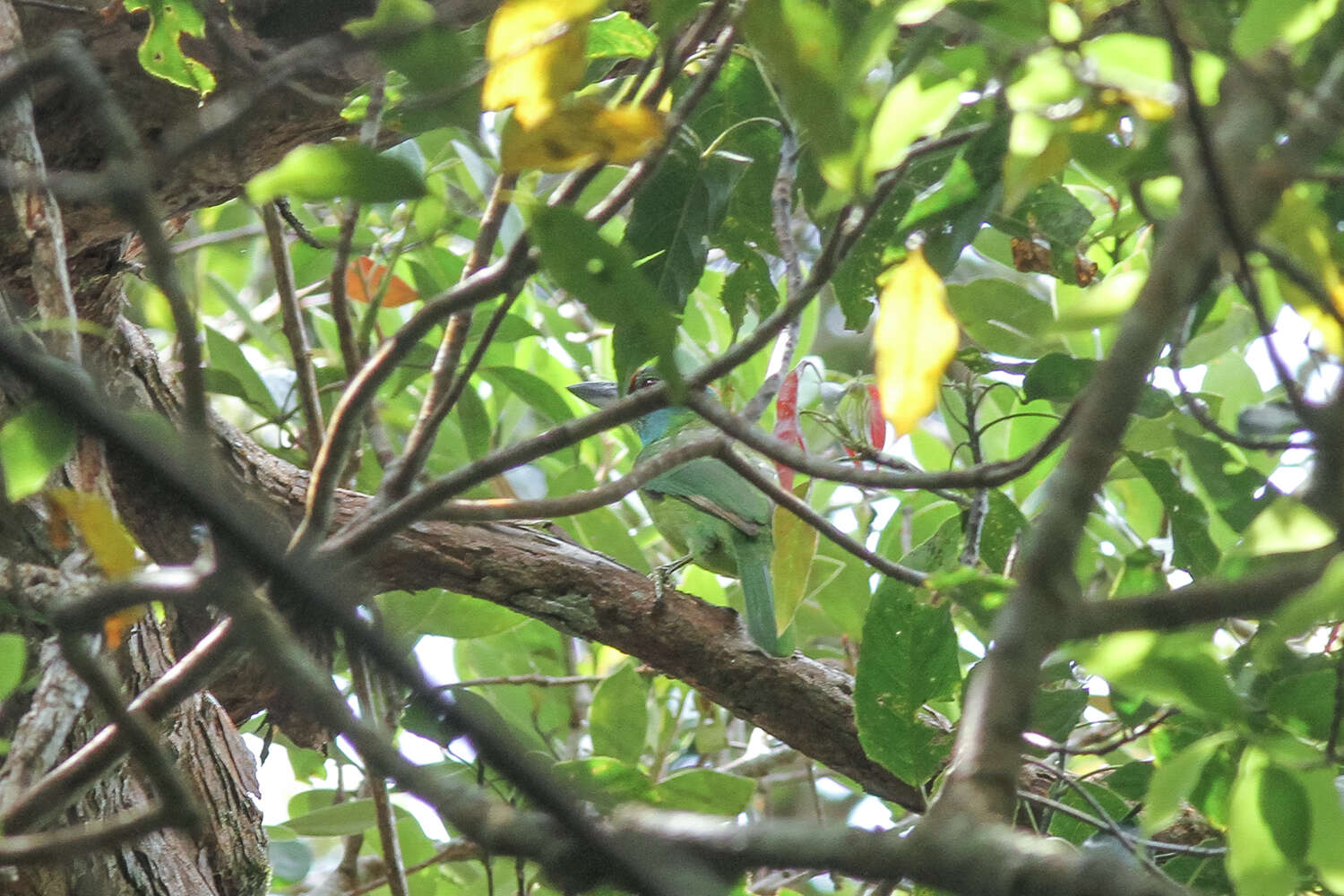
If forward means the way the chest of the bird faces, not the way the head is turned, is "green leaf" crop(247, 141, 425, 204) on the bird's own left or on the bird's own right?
on the bird's own left

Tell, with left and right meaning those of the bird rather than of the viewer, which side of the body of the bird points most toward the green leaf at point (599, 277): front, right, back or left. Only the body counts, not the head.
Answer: left
